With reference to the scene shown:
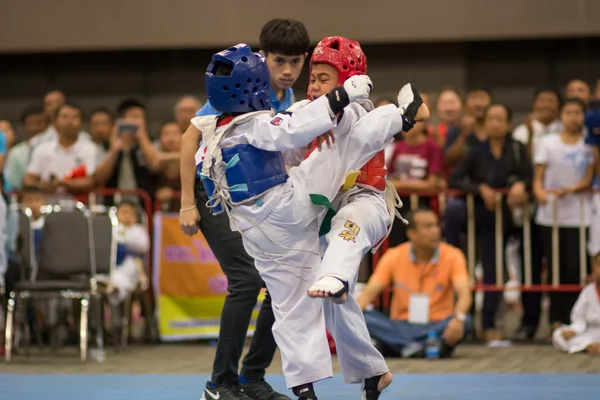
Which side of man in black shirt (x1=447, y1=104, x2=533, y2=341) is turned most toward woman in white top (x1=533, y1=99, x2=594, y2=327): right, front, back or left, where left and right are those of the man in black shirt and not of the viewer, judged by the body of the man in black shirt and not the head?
left

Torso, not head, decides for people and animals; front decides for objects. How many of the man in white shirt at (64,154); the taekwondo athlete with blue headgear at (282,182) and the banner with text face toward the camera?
2

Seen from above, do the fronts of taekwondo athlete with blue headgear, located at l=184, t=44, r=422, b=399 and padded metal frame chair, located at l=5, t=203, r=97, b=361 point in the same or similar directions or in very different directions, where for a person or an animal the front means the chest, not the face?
very different directions

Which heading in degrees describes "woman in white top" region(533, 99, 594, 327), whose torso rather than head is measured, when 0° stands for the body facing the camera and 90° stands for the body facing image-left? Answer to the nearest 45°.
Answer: approximately 0°

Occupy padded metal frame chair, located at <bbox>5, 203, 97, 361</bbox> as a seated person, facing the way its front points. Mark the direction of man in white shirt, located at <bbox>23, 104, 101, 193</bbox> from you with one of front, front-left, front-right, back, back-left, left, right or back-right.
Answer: back-right

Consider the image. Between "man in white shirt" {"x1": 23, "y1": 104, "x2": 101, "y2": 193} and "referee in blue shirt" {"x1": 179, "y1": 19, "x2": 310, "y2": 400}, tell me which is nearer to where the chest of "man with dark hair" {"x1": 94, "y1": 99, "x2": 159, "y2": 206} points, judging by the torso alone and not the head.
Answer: the referee in blue shirt

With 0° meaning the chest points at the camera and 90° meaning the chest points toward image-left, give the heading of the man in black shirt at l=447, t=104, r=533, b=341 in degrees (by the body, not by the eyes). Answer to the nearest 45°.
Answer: approximately 0°
